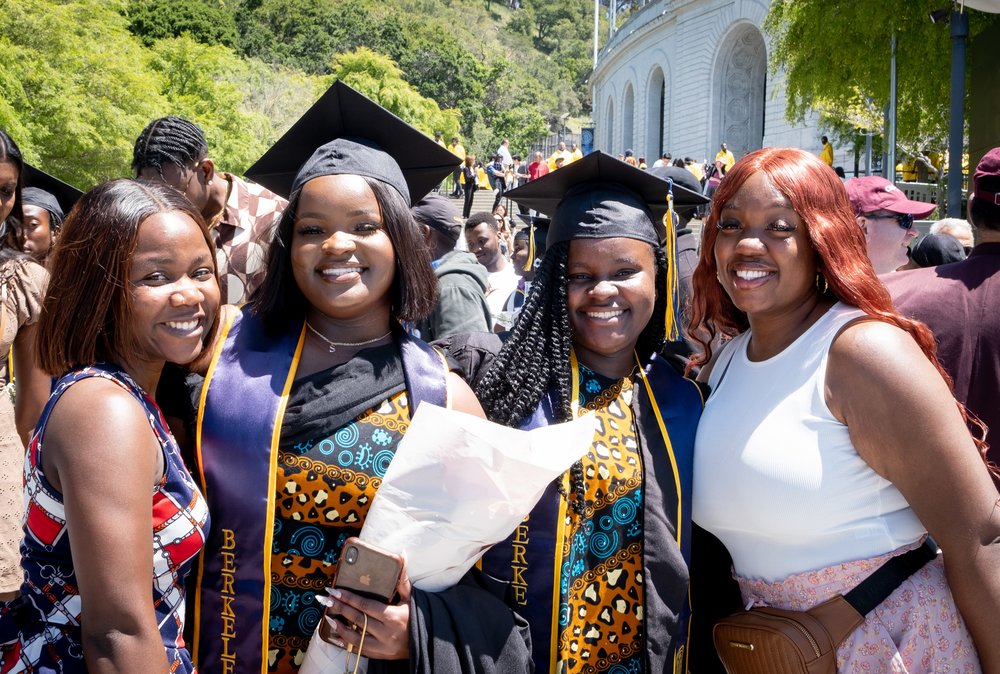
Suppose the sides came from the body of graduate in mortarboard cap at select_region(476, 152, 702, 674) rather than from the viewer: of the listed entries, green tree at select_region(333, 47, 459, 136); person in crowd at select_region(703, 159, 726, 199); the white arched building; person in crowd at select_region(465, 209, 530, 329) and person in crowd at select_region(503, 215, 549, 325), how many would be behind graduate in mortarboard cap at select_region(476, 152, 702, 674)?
5

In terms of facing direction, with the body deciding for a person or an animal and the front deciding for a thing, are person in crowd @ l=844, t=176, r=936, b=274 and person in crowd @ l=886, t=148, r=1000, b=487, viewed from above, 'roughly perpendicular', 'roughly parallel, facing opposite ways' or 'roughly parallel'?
roughly perpendicular

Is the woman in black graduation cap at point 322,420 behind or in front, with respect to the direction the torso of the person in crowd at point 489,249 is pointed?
in front

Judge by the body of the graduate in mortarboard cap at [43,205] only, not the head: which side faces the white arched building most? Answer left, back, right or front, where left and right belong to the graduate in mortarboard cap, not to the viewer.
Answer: back

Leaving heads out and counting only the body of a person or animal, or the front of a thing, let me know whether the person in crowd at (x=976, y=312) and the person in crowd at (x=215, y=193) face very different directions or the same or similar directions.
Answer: very different directions

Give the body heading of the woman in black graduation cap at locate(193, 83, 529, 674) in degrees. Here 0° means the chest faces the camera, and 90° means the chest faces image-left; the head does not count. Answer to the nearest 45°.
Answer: approximately 0°

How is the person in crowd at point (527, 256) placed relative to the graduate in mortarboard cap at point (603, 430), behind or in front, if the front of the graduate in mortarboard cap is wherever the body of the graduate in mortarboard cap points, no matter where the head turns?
behind

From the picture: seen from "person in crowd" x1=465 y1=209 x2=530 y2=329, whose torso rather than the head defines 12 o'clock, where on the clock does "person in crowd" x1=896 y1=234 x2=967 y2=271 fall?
"person in crowd" x1=896 y1=234 x2=967 y2=271 is roughly at 9 o'clock from "person in crowd" x1=465 y1=209 x2=530 y2=329.
